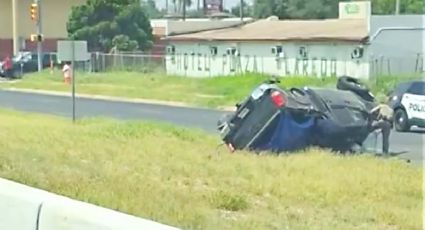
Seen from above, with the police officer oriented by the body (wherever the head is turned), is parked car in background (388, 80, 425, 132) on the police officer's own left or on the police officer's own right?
on the police officer's own right

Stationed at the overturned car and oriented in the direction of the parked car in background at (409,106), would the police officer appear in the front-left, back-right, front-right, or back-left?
front-right

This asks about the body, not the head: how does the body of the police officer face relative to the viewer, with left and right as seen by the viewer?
facing to the left of the viewer

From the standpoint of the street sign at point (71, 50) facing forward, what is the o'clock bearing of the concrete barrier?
The concrete barrier is roughly at 6 o'clock from the street sign.

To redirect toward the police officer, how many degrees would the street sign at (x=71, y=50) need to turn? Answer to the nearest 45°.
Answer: approximately 135° to its right

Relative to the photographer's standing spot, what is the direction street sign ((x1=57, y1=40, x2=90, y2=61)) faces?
facing away from the viewer

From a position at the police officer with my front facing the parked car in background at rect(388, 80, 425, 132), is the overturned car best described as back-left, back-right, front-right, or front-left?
back-left

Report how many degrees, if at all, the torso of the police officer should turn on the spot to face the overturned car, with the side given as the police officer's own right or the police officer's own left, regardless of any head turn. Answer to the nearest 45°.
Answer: approximately 45° to the police officer's own left

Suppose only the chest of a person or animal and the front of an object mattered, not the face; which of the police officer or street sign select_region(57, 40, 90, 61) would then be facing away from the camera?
the street sign

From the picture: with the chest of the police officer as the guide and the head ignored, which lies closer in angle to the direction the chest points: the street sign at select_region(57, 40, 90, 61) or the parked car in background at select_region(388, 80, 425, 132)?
the street sign

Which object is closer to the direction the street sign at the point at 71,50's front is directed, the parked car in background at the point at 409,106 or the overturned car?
the parked car in background

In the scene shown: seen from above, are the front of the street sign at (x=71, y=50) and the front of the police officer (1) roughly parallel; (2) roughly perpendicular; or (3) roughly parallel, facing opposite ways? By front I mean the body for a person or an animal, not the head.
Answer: roughly perpendicular

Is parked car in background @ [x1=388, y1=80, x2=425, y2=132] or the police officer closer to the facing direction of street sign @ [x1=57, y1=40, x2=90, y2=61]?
the parked car in background

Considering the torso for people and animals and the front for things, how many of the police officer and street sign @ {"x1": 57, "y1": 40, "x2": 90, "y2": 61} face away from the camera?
1

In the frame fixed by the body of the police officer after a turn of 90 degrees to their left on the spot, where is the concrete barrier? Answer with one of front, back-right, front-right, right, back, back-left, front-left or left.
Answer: front

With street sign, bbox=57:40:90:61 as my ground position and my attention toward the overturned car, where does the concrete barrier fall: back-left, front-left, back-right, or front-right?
front-right
